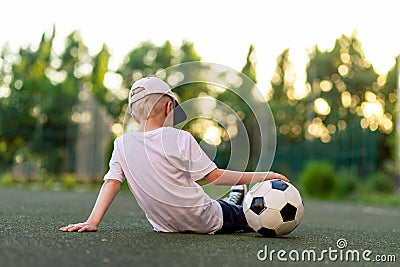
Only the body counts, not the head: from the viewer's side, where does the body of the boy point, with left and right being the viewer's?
facing away from the viewer and to the right of the viewer

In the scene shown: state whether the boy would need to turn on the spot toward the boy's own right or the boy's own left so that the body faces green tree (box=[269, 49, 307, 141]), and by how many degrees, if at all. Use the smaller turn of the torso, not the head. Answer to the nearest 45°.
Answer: approximately 45° to the boy's own left

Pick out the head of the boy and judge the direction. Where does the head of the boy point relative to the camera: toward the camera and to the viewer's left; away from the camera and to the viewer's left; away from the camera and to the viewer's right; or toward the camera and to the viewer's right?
away from the camera and to the viewer's right
